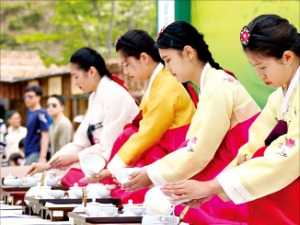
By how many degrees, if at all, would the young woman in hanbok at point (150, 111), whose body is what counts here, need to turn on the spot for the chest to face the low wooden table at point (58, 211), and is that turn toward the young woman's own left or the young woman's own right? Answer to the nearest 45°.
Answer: approximately 45° to the young woman's own left

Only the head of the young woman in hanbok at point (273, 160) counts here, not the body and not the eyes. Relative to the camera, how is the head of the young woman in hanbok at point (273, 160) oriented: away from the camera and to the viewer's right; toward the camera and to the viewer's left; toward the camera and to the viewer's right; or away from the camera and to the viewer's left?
toward the camera and to the viewer's left

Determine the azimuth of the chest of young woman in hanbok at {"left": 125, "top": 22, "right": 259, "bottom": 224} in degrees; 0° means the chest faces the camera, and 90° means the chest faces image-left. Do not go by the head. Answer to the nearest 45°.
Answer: approximately 90°

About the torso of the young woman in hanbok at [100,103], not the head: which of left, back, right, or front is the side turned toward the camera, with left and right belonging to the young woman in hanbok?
left

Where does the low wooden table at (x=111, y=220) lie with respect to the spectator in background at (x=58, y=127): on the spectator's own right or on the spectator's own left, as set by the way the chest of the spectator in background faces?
on the spectator's own left

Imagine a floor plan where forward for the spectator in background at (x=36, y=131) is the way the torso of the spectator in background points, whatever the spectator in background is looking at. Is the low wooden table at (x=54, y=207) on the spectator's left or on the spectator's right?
on the spectator's left

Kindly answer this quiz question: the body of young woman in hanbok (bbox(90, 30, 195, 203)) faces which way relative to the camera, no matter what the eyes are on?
to the viewer's left

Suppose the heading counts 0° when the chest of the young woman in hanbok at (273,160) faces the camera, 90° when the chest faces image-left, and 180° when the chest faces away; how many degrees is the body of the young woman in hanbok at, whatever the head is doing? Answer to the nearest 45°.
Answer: approximately 45°

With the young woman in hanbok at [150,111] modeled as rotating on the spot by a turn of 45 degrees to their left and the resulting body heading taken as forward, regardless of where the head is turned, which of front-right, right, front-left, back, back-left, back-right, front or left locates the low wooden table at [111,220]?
front-left

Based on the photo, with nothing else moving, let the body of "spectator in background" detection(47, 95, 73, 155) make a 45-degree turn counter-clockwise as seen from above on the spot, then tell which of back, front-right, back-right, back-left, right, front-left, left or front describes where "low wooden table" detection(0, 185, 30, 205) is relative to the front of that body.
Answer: front
